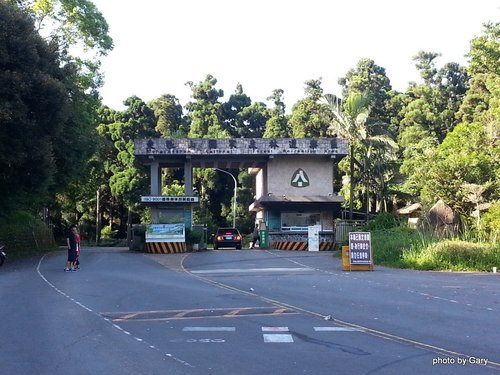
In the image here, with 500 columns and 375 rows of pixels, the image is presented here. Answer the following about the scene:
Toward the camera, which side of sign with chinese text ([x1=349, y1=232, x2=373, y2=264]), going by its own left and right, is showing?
front

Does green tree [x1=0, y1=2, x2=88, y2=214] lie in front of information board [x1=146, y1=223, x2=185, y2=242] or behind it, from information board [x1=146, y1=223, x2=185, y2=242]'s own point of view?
in front

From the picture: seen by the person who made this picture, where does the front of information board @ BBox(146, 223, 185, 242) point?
facing the viewer
